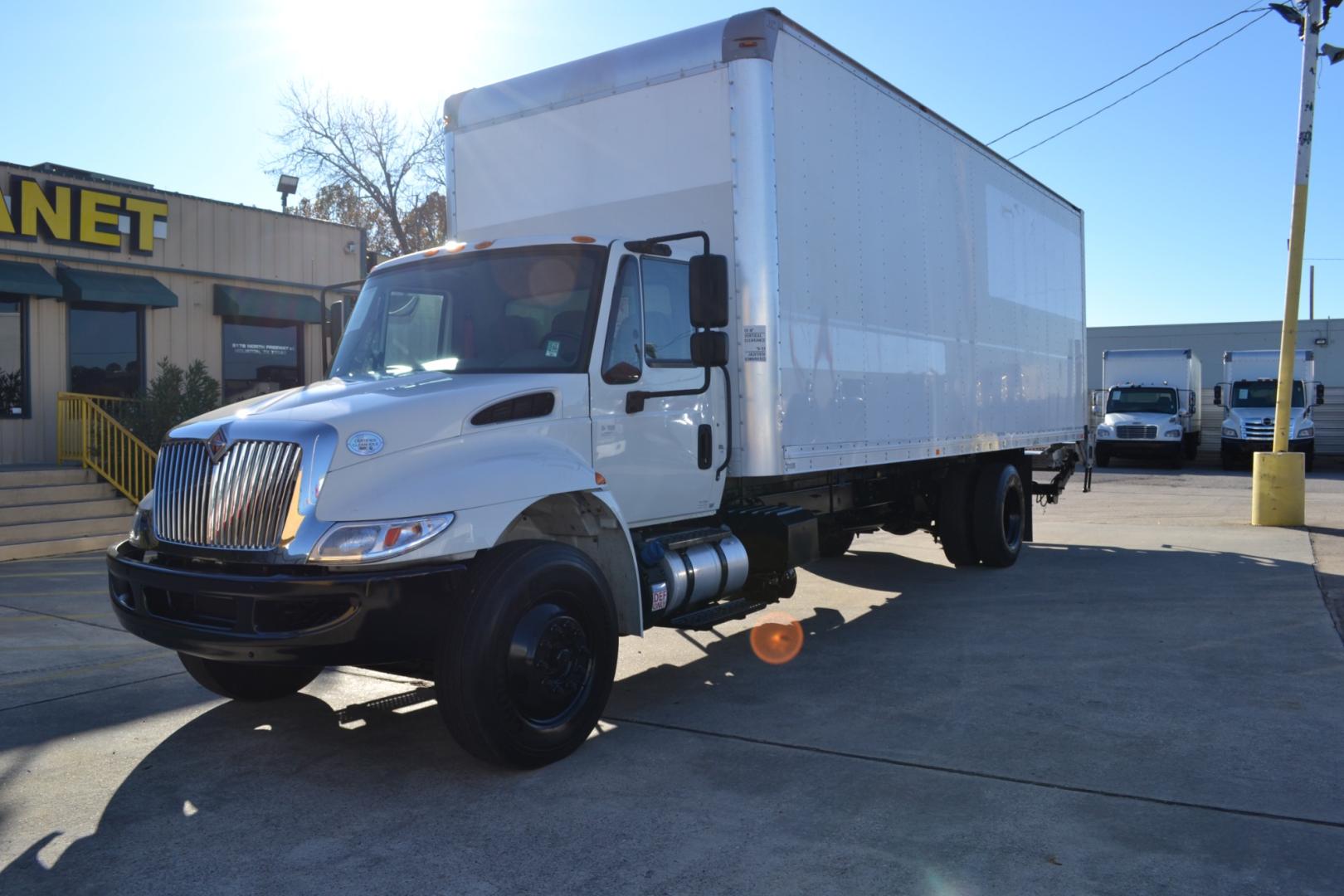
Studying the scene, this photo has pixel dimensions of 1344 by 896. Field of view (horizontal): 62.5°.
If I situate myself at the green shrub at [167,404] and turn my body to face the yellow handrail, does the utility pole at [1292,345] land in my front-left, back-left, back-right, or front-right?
back-left

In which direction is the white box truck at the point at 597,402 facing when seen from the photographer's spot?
facing the viewer and to the left of the viewer

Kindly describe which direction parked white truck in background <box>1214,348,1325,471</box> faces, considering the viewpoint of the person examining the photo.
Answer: facing the viewer

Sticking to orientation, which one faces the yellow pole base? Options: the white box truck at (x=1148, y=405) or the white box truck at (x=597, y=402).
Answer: the white box truck at (x=1148, y=405)

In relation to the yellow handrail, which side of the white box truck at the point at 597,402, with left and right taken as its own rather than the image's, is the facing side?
right

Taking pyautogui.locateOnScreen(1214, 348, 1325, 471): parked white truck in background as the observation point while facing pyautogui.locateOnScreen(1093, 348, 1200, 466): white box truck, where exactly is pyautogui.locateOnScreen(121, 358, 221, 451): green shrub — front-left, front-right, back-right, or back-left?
front-left

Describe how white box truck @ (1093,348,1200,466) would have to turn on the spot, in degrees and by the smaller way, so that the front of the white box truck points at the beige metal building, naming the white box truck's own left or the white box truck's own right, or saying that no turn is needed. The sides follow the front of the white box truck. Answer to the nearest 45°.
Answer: approximately 45° to the white box truck's own right

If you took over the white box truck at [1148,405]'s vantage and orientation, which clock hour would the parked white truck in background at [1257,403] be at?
The parked white truck in background is roughly at 9 o'clock from the white box truck.

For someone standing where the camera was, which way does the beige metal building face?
facing the viewer and to the right of the viewer

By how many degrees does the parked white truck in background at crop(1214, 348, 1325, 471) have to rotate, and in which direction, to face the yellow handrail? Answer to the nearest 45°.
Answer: approximately 45° to its right

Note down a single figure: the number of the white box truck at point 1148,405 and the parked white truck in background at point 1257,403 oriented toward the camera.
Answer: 2

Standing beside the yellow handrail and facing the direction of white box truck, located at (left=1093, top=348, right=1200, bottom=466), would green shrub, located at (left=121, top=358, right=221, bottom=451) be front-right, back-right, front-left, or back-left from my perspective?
front-left

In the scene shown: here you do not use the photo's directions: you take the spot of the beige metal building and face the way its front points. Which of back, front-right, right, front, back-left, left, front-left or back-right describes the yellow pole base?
front

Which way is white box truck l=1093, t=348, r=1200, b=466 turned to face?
toward the camera

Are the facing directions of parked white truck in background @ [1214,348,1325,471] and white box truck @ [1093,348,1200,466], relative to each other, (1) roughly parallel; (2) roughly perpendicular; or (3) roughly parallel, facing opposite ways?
roughly parallel

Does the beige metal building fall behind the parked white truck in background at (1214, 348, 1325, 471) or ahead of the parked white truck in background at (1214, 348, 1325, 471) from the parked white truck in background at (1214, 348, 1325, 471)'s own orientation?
ahead

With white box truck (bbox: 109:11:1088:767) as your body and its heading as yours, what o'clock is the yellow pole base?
The yellow pole base is roughly at 6 o'clock from the white box truck.
